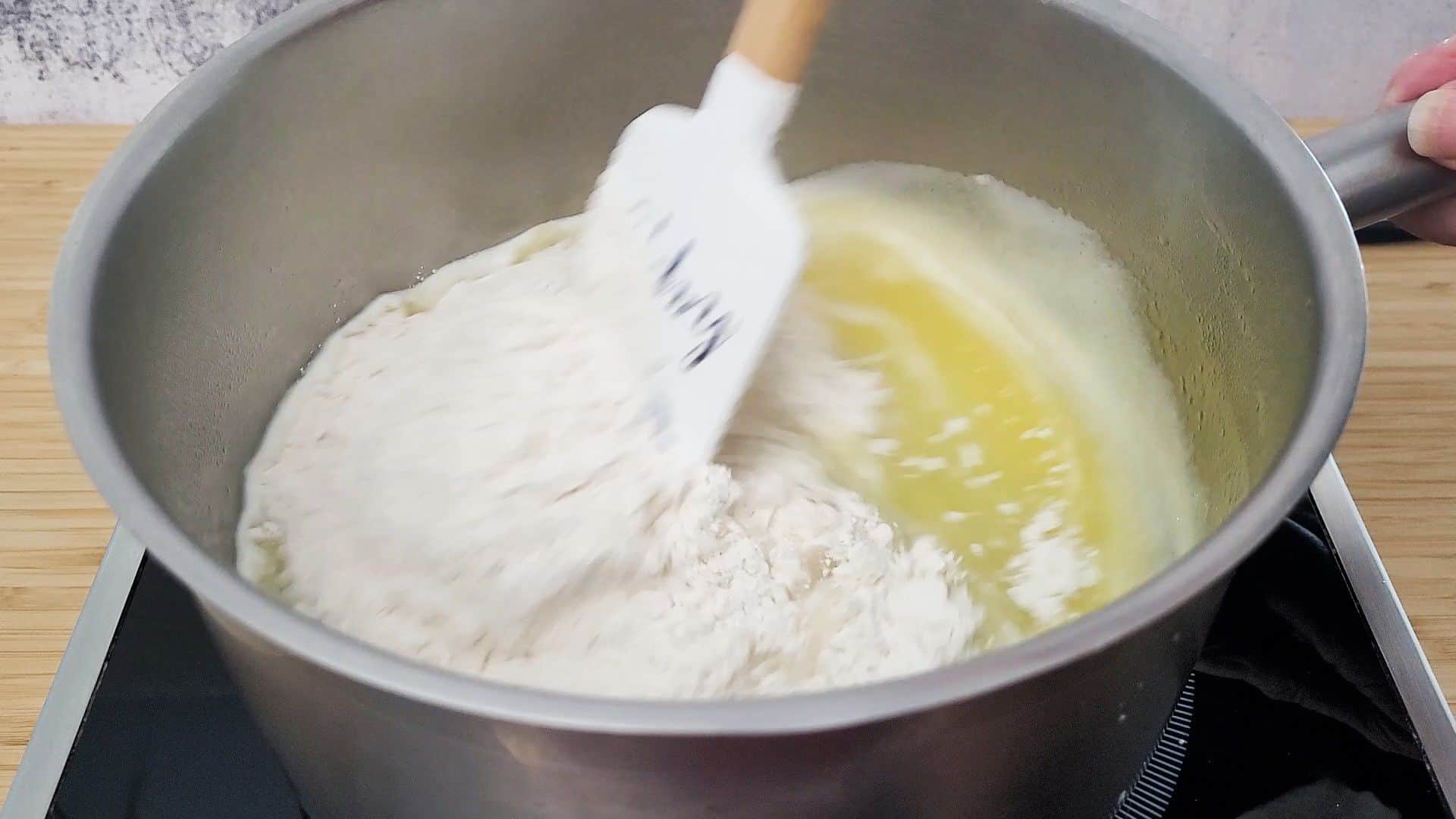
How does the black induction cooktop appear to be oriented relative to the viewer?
toward the camera
